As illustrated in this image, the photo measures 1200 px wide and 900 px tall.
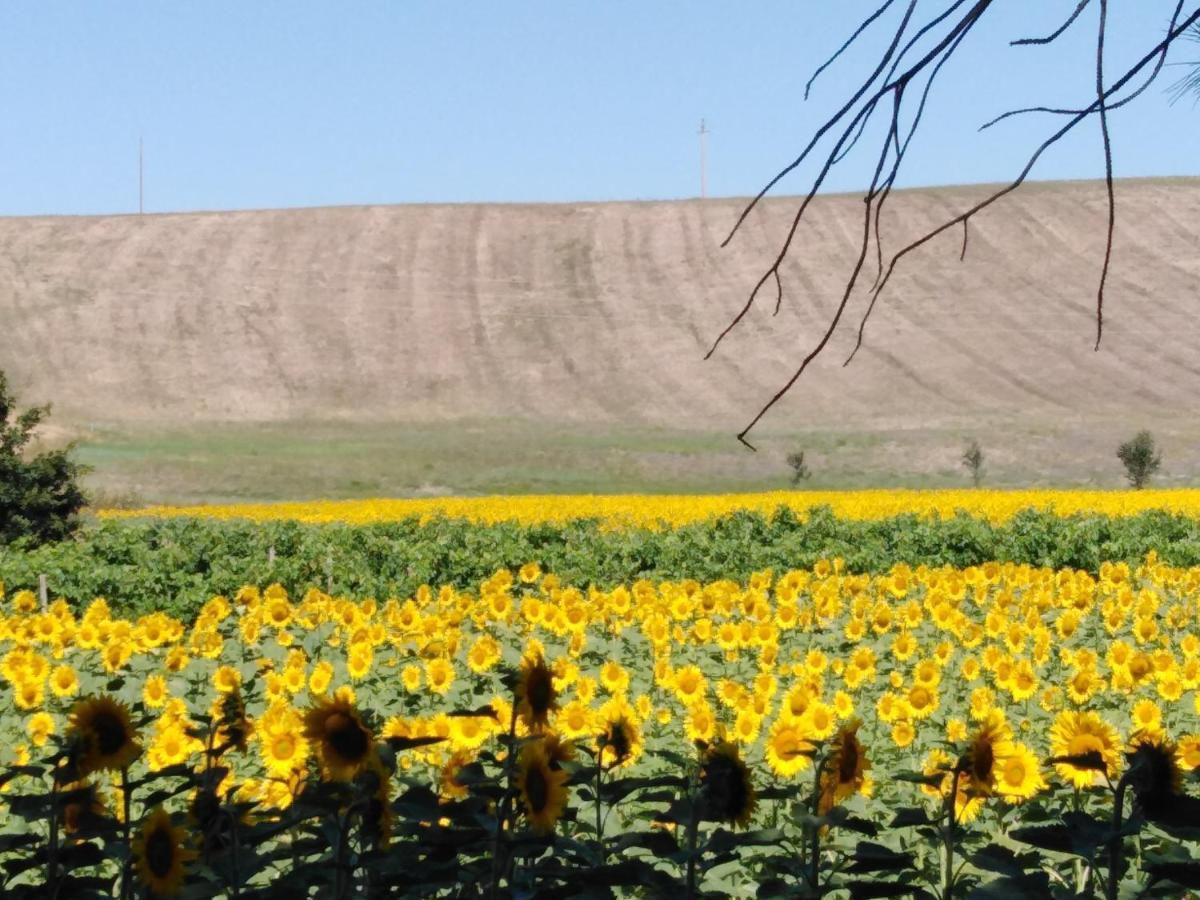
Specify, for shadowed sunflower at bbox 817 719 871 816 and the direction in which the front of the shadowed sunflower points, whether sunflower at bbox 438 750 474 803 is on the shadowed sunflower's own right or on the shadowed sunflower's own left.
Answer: on the shadowed sunflower's own right

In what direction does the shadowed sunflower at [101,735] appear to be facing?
toward the camera

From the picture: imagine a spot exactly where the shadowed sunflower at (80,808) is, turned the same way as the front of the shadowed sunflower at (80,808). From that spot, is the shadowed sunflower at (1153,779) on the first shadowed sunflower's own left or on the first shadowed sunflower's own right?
on the first shadowed sunflower's own left

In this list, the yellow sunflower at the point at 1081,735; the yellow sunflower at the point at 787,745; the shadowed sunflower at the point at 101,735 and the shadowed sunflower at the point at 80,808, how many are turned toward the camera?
4

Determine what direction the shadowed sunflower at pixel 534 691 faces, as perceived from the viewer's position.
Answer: facing the viewer and to the right of the viewer

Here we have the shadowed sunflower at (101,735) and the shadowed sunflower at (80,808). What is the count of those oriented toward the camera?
2

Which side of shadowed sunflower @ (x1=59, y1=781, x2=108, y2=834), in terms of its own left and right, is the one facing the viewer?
front

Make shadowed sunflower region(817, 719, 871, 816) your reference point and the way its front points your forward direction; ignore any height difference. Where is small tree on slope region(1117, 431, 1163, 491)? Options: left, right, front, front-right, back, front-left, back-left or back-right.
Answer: back-left

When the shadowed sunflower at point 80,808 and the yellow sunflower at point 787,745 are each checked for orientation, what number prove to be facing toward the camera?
2

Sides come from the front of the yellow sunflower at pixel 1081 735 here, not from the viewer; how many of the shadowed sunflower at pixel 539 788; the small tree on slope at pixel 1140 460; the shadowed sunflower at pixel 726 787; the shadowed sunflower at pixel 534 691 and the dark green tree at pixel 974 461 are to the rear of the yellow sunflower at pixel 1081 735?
2

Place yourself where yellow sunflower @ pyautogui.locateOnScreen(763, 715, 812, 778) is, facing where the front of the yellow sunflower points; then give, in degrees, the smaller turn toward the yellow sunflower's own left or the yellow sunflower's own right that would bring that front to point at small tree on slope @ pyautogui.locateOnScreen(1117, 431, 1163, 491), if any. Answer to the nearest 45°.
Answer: approximately 180°

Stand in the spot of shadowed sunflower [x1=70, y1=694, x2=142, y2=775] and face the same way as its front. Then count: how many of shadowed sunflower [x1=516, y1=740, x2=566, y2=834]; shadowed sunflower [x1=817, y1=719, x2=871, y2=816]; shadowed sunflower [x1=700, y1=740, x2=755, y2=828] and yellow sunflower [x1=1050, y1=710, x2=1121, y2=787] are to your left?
4

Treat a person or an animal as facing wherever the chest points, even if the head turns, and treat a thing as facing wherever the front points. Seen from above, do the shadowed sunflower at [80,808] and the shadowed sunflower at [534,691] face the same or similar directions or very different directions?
same or similar directions
